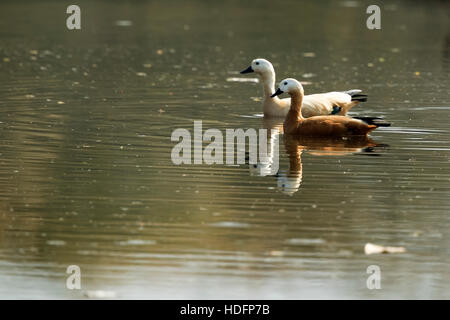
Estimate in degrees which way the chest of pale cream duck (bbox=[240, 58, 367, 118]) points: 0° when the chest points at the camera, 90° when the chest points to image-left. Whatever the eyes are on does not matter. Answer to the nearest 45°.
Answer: approximately 90°

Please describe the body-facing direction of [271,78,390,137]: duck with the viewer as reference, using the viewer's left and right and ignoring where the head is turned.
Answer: facing to the left of the viewer

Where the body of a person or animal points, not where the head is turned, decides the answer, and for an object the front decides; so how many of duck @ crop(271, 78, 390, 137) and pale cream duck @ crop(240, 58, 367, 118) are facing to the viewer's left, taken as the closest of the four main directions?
2

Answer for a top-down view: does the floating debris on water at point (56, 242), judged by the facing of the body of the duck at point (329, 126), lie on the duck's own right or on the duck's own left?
on the duck's own left

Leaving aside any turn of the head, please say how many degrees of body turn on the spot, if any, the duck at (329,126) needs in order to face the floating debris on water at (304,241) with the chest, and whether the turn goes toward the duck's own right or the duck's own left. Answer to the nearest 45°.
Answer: approximately 90° to the duck's own left

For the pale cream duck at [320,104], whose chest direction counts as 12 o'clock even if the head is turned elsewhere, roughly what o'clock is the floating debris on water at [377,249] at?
The floating debris on water is roughly at 9 o'clock from the pale cream duck.

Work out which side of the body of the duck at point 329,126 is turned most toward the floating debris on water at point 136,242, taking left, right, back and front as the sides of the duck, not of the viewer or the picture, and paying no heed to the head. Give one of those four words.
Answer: left
